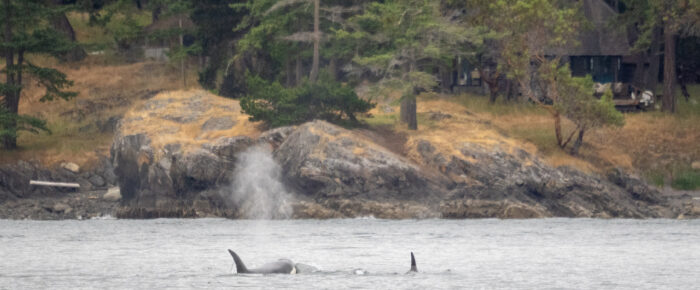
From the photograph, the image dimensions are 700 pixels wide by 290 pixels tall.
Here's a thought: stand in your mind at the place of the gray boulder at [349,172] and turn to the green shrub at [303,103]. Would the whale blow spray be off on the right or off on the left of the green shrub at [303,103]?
left

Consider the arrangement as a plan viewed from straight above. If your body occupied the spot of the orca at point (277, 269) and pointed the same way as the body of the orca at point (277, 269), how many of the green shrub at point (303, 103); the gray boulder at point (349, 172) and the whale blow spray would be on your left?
3

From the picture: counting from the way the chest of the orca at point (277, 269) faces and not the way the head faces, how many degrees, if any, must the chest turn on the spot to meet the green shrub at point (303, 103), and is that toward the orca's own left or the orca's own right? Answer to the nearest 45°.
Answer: approximately 90° to the orca's own left

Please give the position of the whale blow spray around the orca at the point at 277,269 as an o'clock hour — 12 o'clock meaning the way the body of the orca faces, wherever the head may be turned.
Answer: The whale blow spray is roughly at 9 o'clock from the orca.

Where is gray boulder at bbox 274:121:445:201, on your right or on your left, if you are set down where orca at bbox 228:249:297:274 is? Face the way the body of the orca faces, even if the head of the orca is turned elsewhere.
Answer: on your left

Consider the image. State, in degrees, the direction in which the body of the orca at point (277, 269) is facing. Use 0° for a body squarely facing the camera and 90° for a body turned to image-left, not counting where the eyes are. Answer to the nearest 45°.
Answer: approximately 270°

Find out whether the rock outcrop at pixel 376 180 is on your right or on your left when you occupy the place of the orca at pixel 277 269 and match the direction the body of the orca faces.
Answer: on your left
